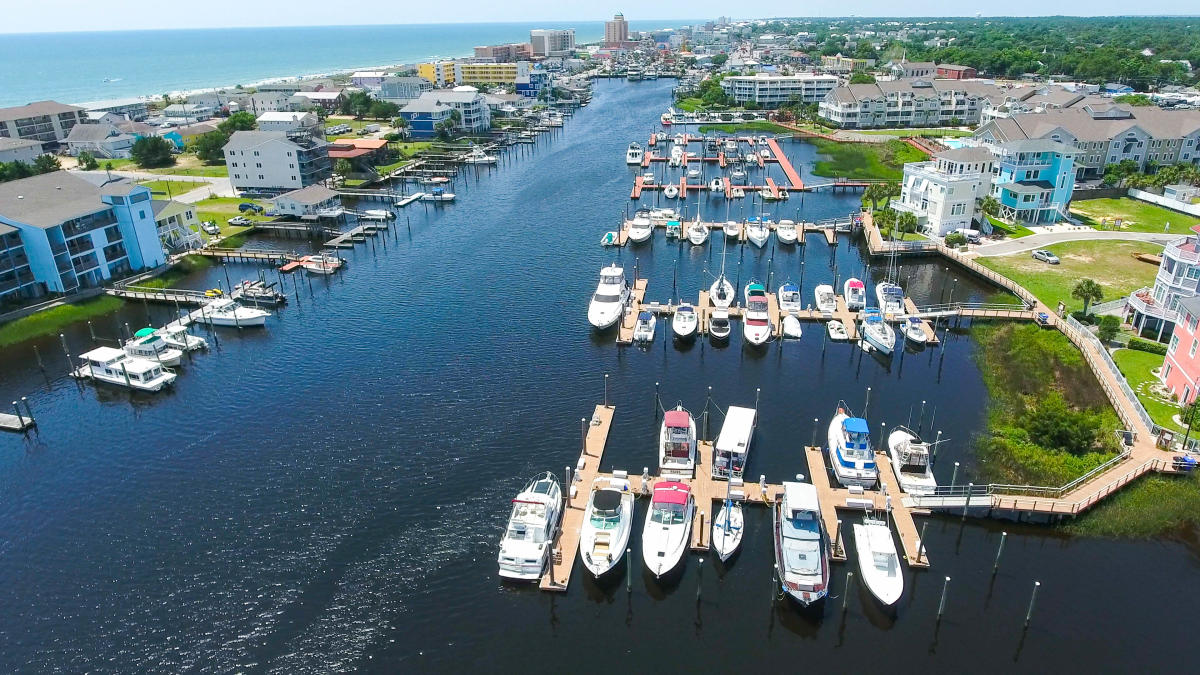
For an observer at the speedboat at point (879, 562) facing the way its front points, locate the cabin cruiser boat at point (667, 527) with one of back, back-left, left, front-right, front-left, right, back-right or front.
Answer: right

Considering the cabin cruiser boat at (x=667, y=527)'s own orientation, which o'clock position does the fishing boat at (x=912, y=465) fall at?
the fishing boat at (x=912, y=465) is roughly at 8 o'clock from the cabin cruiser boat at (x=667, y=527).

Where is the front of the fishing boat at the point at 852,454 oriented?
away from the camera

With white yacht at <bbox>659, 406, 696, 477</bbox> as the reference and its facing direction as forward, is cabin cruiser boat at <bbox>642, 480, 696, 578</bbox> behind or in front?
behind

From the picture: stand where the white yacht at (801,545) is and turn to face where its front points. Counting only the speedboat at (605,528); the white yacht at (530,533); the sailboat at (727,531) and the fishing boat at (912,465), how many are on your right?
3

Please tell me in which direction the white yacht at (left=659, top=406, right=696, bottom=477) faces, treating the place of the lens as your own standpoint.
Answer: facing away from the viewer

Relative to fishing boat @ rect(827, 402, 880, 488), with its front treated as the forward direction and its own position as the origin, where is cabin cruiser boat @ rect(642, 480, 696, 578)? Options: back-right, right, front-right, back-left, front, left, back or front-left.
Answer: back-left

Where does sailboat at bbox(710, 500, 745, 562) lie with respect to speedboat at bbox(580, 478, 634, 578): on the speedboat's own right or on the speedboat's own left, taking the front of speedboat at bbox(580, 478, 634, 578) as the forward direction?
on the speedboat's own left

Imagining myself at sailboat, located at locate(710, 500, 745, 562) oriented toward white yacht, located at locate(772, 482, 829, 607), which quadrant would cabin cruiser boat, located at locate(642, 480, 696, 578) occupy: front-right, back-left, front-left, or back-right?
back-right

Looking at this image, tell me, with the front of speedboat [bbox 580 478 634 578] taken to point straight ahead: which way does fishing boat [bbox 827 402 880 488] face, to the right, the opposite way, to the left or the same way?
the opposite way

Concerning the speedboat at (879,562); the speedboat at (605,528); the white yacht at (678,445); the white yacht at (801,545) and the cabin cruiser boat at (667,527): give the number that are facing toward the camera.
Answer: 4

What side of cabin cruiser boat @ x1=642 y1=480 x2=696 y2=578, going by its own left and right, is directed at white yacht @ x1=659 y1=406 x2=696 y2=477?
back
